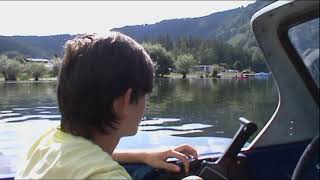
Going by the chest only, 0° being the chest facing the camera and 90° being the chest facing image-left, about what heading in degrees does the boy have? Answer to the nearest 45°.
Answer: approximately 225°

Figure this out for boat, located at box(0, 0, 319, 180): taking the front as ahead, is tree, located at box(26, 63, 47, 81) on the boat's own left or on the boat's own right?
on the boat's own left

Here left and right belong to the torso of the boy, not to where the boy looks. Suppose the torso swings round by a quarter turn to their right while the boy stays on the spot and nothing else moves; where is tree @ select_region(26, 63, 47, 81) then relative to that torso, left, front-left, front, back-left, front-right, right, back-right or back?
back-left

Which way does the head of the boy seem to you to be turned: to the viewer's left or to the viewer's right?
to the viewer's right
